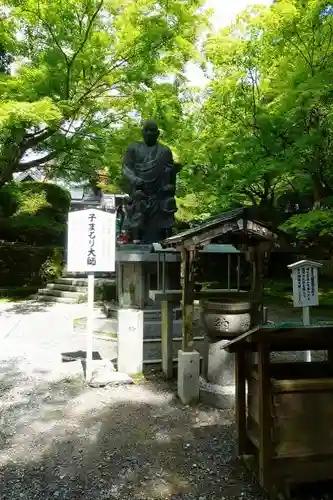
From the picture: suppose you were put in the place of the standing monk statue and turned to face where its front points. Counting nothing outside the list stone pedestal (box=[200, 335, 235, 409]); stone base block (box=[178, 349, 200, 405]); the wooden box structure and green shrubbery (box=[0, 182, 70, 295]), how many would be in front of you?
3

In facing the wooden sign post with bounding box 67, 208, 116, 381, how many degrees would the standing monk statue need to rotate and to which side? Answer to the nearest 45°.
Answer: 0° — it already faces it

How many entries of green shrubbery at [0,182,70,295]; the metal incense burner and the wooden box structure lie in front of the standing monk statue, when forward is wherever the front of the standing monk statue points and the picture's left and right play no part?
2

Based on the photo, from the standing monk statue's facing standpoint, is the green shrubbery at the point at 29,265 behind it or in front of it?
behind

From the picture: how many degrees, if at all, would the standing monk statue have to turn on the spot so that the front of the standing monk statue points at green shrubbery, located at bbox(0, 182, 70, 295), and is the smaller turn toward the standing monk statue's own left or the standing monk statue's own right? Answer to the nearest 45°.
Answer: approximately 135° to the standing monk statue's own right

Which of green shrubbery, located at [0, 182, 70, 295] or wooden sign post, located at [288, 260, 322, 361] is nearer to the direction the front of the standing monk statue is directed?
the wooden sign post

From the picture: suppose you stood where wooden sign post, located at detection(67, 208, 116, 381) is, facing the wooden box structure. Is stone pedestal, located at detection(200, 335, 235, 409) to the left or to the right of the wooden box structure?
left

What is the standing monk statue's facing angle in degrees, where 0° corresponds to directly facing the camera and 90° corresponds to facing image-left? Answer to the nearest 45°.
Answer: approximately 0°

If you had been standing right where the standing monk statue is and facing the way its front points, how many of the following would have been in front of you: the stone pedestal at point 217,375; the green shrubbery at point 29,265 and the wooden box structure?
2

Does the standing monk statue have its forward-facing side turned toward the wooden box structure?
yes
